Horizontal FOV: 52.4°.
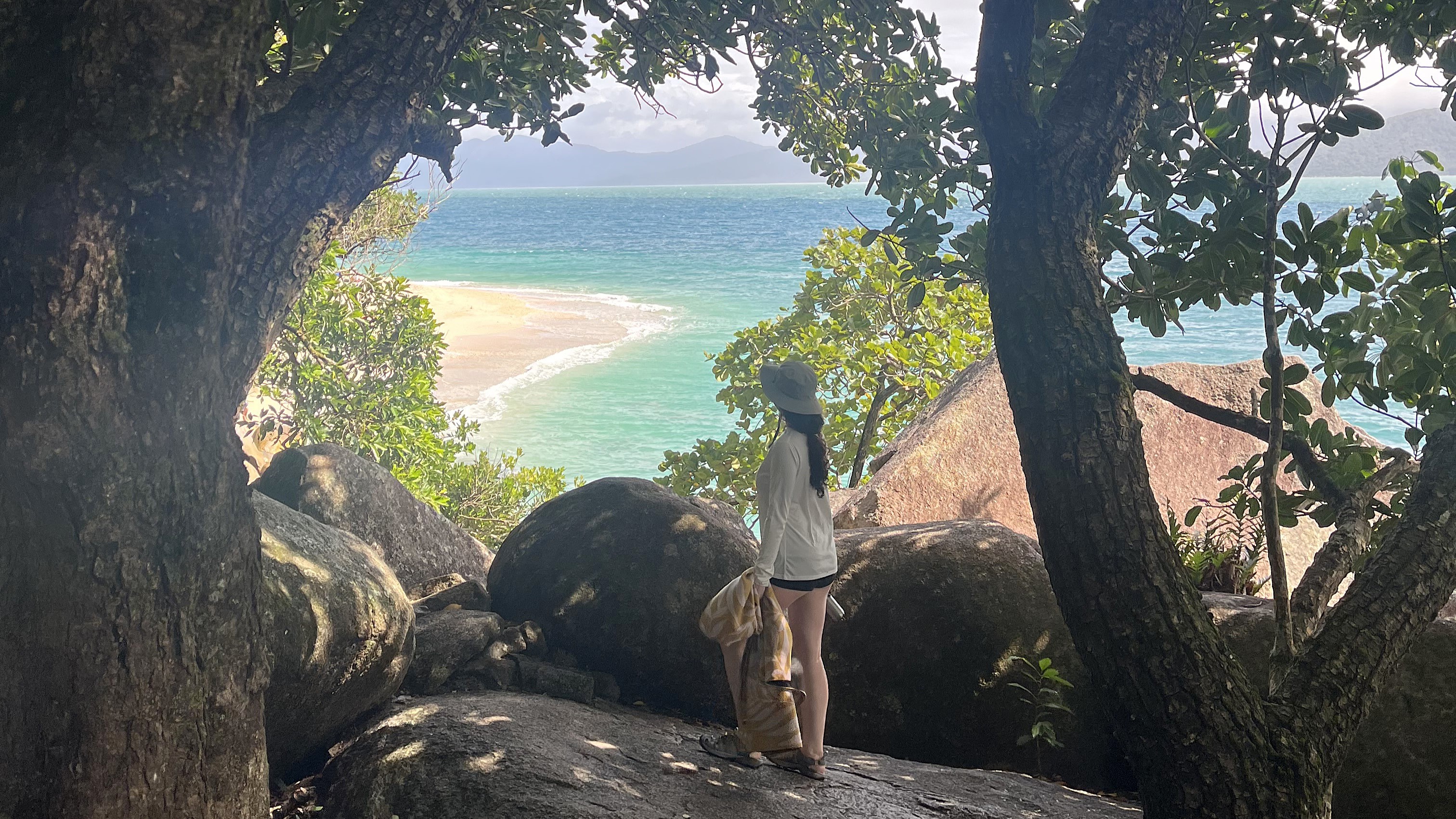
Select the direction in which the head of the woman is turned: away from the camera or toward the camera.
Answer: away from the camera

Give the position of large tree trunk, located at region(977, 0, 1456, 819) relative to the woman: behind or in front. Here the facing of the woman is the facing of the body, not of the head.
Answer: behind

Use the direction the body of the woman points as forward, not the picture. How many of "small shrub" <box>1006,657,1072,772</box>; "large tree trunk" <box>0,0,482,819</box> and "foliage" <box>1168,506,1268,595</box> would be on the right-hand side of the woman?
2

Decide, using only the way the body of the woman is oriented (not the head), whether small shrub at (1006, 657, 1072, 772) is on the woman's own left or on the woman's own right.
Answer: on the woman's own right

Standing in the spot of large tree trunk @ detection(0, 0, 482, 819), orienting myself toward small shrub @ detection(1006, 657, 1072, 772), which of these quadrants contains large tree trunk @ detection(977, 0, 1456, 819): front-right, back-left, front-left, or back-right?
front-right

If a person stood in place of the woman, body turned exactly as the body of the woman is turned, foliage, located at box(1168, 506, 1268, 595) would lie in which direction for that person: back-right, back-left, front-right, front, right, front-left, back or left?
right

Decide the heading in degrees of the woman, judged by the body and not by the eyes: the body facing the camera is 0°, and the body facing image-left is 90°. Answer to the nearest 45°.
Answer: approximately 135°

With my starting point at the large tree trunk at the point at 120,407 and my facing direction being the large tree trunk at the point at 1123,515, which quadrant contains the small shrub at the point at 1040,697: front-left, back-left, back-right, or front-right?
front-left

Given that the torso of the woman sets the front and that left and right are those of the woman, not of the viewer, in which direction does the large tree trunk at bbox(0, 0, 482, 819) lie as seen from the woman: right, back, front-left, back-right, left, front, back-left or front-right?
left
